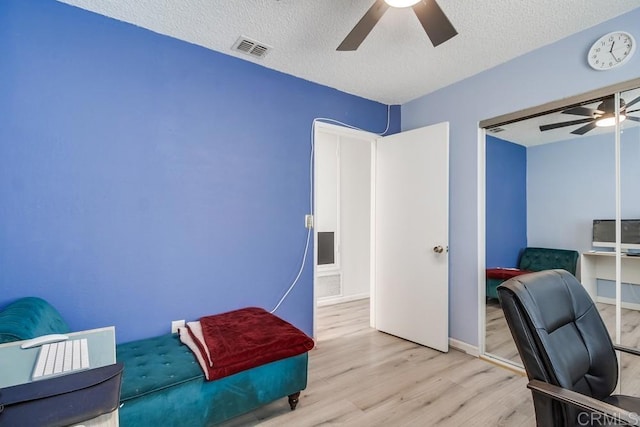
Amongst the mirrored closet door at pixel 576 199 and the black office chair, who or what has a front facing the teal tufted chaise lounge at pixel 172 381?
the mirrored closet door

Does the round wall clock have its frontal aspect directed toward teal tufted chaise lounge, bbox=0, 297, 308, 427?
yes

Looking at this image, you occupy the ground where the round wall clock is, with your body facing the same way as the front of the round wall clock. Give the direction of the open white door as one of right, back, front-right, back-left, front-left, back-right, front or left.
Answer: front-right

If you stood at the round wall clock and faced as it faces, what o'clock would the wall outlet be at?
The wall outlet is roughly at 12 o'clock from the round wall clock.

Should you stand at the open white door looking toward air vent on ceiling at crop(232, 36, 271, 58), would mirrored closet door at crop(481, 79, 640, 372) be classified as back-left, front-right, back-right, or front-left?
back-left

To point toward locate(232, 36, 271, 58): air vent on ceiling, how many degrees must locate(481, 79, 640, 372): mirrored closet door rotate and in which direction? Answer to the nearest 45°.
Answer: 0° — it already faces it

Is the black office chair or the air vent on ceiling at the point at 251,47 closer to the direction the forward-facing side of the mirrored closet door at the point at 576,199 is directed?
the air vent on ceiling

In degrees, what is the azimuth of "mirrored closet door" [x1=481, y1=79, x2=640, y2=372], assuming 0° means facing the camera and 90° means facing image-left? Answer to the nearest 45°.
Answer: approximately 45°

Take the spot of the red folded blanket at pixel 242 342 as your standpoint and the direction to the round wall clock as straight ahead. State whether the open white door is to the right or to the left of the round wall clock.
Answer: left

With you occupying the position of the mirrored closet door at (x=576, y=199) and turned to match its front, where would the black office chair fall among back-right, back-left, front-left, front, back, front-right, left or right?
front-left

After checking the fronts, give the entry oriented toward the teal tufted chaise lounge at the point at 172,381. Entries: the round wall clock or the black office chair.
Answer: the round wall clock

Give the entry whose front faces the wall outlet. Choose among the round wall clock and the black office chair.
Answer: the round wall clock
